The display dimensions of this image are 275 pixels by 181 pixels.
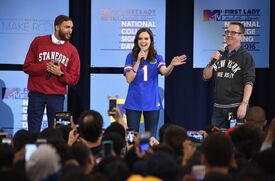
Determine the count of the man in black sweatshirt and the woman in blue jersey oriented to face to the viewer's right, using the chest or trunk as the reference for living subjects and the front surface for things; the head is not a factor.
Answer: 0

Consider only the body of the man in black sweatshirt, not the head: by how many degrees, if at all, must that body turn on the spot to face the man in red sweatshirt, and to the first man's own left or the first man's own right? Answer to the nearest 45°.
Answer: approximately 45° to the first man's own right

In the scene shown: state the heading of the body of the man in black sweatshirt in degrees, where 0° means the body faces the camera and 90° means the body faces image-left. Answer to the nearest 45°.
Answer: approximately 45°

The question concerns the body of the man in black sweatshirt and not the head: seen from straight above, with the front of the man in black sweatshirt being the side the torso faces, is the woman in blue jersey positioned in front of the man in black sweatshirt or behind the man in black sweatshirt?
in front

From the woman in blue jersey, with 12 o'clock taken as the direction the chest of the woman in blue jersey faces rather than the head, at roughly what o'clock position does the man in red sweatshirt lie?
The man in red sweatshirt is roughly at 3 o'clock from the woman in blue jersey.

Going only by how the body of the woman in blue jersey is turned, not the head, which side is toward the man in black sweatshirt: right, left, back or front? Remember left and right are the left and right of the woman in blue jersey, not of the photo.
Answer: left
